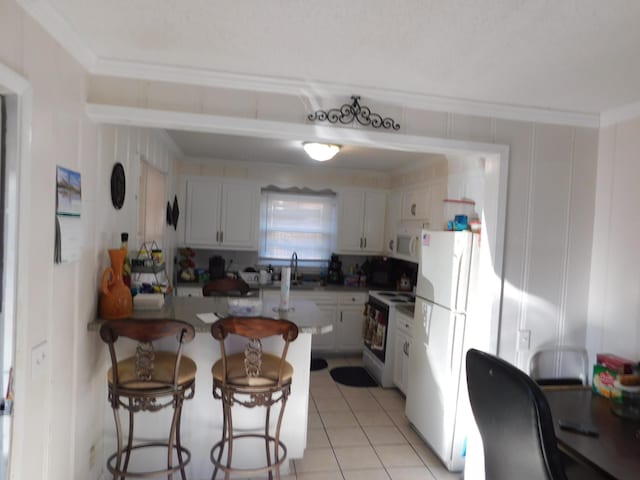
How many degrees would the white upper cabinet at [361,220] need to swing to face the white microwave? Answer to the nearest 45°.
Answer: approximately 45° to its left

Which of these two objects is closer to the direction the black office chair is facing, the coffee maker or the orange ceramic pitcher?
the coffee maker

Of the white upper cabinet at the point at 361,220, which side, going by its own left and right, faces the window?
right

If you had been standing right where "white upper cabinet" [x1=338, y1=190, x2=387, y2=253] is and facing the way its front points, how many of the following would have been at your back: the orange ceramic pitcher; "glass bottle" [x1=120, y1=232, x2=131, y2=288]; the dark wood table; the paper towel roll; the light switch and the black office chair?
0

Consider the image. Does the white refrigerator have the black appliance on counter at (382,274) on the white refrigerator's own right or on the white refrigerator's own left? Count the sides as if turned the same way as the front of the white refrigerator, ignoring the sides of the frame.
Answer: on the white refrigerator's own right

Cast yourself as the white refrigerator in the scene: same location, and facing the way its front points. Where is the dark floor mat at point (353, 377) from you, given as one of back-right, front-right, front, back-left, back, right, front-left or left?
right

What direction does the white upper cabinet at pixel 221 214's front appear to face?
toward the camera

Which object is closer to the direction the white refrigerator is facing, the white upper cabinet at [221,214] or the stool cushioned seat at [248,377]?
the stool cushioned seat

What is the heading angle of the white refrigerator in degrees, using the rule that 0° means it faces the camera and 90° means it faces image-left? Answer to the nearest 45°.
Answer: approximately 45°

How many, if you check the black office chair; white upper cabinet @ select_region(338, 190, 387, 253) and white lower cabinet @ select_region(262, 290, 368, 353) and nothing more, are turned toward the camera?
2

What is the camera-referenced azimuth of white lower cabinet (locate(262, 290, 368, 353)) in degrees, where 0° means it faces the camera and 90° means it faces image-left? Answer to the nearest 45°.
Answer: approximately 0°

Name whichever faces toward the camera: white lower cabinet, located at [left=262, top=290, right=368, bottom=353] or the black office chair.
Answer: the white lower cabinet

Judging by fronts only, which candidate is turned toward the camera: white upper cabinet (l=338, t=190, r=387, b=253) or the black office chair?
the white upper cabinet

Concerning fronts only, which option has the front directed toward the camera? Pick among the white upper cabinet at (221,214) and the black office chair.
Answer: the white upper cabinet

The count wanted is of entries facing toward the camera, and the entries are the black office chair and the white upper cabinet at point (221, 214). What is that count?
1

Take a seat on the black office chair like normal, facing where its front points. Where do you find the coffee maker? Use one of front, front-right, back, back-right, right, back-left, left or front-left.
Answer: left

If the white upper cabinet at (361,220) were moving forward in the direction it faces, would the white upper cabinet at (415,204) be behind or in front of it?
in front
